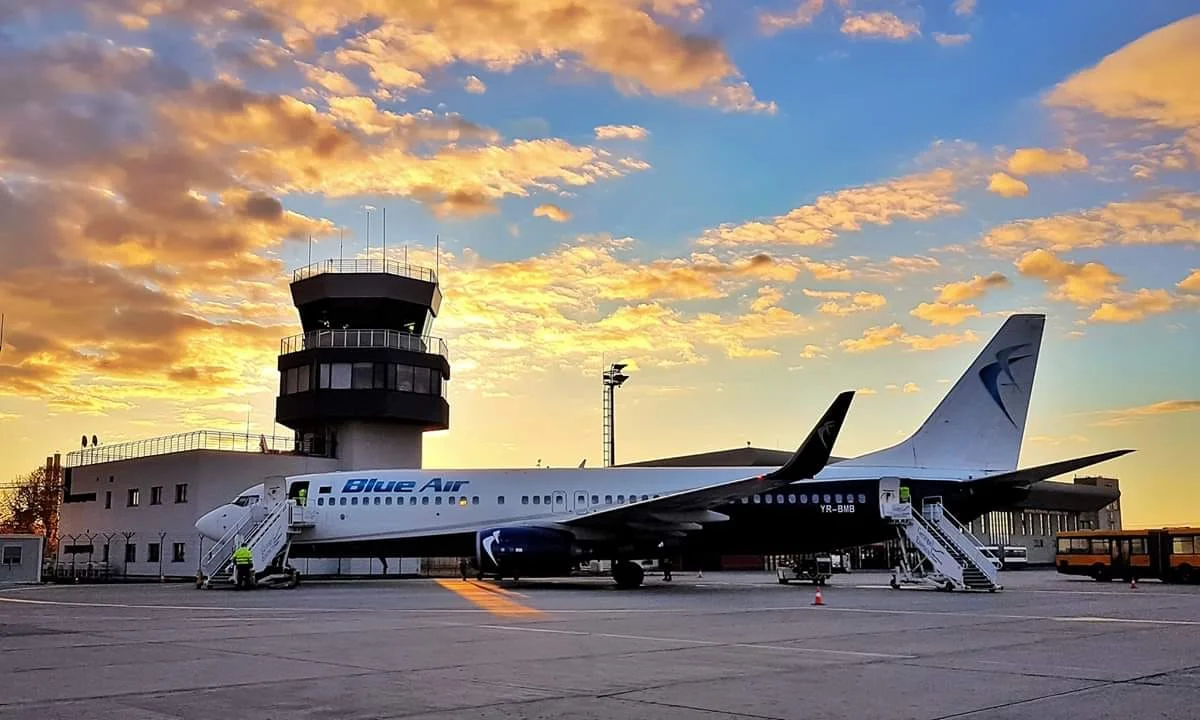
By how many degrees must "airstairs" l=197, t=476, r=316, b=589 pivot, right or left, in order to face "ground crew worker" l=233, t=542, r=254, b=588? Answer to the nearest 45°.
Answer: approximately 45° to its left

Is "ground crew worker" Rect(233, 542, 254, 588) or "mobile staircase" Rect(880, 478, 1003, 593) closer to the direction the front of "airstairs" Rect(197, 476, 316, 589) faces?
the ground crew worker

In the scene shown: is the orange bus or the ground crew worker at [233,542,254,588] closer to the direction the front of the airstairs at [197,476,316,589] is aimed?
the ground crew worker
